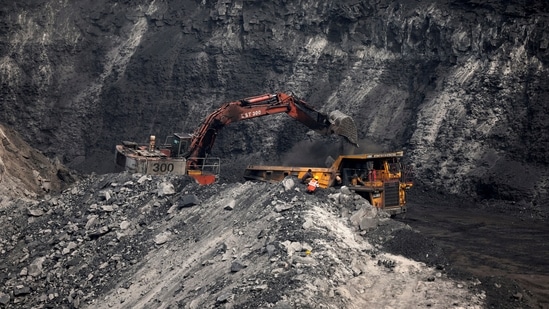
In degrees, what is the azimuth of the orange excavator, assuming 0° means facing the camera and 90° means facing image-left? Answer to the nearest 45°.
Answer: approximately 270°

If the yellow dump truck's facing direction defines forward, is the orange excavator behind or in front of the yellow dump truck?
behind

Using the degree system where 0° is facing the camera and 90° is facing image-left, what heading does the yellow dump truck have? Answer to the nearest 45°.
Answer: approximately 315°

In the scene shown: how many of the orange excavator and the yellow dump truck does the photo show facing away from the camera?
0

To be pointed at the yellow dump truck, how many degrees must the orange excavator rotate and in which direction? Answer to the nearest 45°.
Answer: approximately 45° to its right
